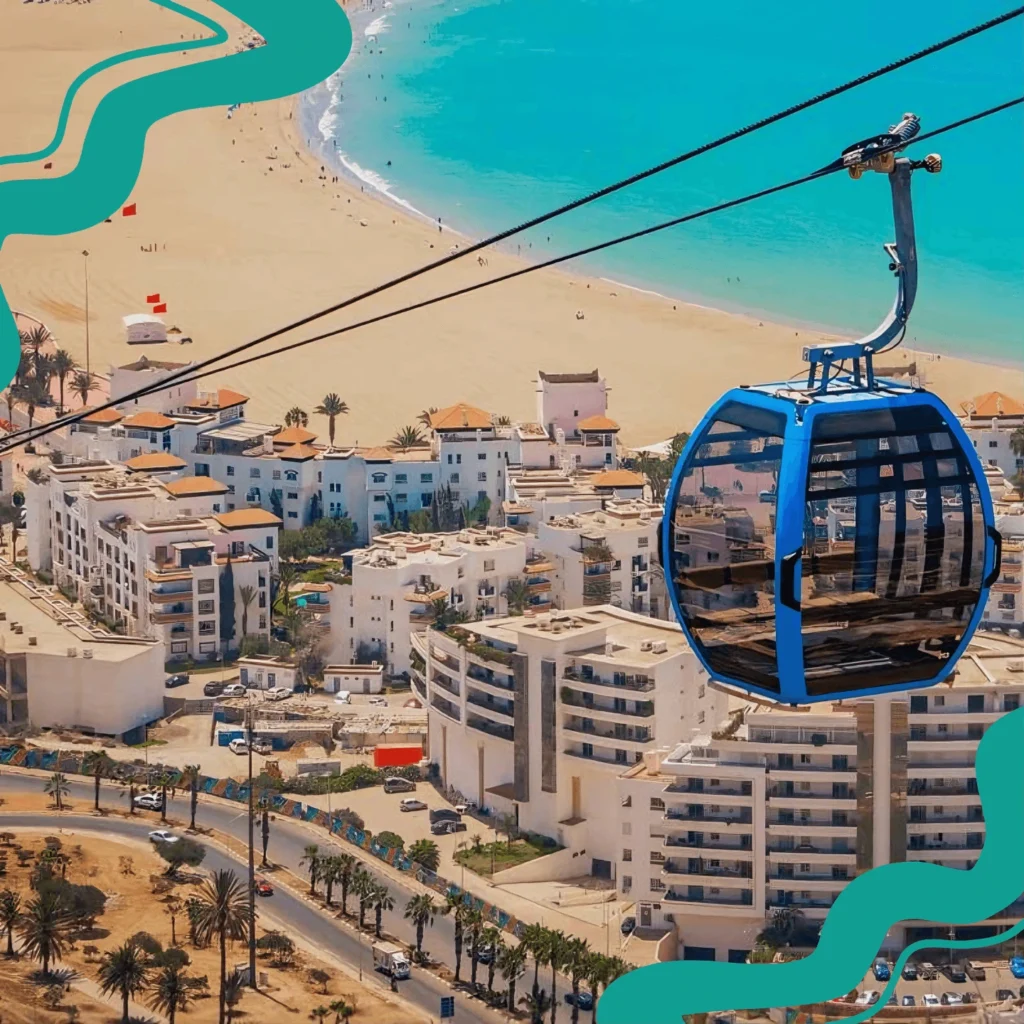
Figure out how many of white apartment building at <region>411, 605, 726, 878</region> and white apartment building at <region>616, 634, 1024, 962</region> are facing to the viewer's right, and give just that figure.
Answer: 0

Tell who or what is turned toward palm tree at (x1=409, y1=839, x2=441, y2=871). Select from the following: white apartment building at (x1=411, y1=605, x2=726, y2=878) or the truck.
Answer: the white apartment building

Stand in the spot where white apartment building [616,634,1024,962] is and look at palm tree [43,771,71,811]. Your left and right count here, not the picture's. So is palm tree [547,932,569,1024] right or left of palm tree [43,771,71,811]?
left

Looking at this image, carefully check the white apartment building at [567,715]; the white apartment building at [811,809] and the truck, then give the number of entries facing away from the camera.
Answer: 0

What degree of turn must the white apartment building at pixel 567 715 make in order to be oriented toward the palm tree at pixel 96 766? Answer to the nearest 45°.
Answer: approximately 45° to its right

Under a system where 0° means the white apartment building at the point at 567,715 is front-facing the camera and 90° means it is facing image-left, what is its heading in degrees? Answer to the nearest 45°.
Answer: approximately 45°

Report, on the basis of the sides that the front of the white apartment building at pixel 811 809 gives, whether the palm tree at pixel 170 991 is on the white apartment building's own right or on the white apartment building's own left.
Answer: on the white apartment building's own right

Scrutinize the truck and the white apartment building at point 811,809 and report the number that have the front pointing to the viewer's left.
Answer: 0

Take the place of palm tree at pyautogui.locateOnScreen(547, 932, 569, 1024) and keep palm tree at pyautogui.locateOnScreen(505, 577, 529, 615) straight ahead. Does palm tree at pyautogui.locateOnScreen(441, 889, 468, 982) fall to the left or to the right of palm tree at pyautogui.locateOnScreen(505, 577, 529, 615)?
left

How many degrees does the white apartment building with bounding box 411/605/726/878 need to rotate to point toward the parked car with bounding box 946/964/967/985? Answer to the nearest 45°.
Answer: approximately 90° to its left

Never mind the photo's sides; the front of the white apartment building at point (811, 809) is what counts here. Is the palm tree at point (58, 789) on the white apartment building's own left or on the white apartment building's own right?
on the white apartment building's own right

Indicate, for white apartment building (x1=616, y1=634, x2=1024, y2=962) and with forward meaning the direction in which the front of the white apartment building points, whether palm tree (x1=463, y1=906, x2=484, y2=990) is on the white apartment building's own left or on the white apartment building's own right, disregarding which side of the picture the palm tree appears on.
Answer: on the white apartment building's own right

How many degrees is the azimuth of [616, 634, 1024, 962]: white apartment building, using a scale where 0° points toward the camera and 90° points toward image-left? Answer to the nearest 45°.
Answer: approximately 0°

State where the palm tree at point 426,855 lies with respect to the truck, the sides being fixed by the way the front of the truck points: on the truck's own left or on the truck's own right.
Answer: on the truck's own left
